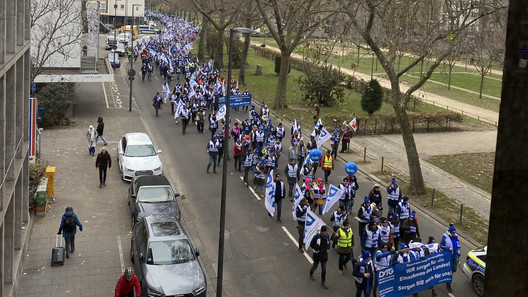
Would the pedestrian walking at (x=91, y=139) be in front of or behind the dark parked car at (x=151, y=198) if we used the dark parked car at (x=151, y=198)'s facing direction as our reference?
behind

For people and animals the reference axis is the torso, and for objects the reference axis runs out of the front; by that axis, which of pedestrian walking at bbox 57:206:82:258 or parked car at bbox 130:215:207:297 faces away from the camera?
the pedestrian walking

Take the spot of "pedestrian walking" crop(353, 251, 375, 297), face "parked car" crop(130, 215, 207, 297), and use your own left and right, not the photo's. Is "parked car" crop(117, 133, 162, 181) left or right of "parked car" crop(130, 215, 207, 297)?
right

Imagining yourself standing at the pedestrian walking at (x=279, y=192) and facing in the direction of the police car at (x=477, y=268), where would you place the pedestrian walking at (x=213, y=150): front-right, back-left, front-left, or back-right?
back-left

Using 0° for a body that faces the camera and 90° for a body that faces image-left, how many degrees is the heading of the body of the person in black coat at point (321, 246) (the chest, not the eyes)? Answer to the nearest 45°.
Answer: approximately 315°

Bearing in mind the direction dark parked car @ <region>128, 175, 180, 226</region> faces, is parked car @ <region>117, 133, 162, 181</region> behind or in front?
behind

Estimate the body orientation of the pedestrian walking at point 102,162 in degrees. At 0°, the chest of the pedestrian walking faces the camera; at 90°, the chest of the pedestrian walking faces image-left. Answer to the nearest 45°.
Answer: approximately 0°

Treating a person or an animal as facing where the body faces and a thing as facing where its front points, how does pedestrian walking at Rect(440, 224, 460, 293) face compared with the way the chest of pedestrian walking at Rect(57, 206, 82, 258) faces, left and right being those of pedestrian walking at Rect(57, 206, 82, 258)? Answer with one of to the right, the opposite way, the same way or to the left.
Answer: the opposite way
